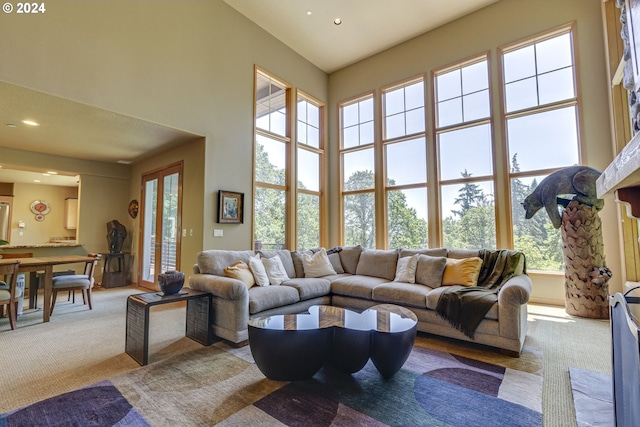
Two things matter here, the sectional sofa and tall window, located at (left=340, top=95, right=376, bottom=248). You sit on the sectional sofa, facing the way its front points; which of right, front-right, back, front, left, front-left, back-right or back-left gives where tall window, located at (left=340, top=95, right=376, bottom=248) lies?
back

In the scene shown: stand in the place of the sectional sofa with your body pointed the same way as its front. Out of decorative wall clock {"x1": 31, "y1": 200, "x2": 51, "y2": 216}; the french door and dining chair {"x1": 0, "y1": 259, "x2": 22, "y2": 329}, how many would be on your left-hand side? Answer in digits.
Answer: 0

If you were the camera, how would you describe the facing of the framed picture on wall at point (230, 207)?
facing the viewer and to the right of the viewer

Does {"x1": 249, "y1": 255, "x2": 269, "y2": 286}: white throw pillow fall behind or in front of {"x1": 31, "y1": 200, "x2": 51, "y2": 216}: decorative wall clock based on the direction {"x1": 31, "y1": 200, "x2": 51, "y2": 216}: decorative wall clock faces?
in front

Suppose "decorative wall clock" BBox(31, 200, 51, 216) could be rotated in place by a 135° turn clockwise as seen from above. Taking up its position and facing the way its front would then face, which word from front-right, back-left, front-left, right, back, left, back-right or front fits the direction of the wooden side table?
back-left

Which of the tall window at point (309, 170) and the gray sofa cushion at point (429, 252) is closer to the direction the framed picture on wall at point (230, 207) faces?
the gray sofa cushion

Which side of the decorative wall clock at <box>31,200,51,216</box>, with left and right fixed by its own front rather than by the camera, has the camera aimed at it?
front

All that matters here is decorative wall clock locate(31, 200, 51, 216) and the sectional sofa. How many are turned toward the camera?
2

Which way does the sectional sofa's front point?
toward the camera

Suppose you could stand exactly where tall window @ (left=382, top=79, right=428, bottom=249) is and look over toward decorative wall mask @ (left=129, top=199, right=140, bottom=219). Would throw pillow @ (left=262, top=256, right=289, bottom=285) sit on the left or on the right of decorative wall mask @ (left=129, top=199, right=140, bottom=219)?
left

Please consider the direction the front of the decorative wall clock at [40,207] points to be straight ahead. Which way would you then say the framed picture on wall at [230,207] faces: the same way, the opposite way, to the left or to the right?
the same way

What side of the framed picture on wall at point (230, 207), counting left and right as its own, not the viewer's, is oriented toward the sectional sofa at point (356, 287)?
front

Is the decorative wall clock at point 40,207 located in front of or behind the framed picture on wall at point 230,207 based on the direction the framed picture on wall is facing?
behind

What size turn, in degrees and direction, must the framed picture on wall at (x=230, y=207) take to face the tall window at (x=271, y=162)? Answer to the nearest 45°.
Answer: approximately 90° to its left

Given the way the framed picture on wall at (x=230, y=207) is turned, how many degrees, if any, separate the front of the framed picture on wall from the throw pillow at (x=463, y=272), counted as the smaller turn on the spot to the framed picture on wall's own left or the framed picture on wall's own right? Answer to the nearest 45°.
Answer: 0° — it already faces it
